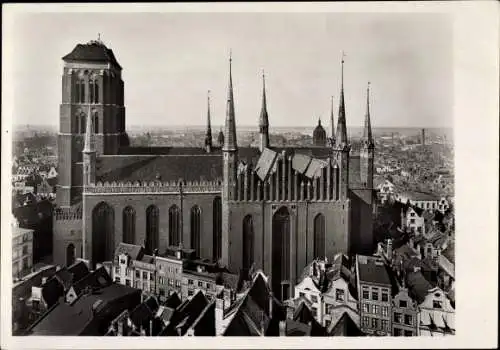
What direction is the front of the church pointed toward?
to the viewer's left
